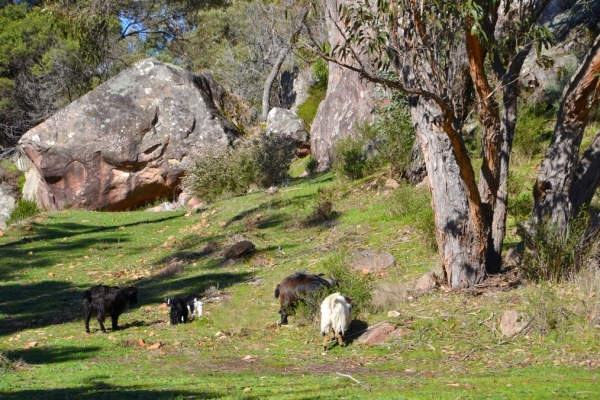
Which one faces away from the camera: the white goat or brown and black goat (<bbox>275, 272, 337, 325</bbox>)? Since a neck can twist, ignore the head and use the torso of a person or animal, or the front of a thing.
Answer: the white goat

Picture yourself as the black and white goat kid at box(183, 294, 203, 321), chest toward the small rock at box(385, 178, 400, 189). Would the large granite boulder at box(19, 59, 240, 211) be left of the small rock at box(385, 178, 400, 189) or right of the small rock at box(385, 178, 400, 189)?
left

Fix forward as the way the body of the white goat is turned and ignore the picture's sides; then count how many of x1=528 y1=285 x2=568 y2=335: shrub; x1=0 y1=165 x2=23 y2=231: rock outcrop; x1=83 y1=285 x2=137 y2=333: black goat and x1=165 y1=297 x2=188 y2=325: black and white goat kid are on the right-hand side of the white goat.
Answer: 1

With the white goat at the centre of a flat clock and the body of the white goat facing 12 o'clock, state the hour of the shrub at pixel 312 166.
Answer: The shrub is roughly at 12 o'clock from the white goat.

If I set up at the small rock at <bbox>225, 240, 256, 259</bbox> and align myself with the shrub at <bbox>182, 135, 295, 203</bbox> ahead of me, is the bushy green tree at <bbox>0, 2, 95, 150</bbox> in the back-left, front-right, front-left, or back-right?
front-left

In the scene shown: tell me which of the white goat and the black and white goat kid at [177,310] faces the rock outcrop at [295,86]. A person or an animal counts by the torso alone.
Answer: the white goat

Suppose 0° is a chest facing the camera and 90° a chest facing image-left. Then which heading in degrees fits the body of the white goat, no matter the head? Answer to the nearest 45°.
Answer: approximately 180°
